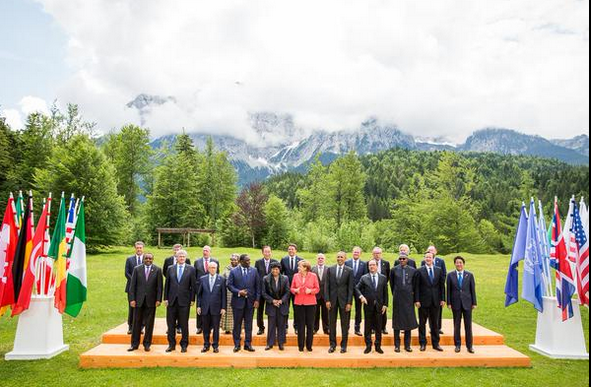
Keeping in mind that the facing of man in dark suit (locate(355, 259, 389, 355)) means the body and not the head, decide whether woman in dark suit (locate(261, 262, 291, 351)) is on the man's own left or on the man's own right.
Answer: on the man's own right

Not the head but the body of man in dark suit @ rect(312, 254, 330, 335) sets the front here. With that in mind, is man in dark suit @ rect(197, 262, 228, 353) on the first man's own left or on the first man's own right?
on the first man's own right

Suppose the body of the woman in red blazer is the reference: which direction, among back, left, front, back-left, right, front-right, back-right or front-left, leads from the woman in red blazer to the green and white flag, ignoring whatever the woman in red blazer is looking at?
right

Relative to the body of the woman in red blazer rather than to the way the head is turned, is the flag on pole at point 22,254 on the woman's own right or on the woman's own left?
on the woman's own right

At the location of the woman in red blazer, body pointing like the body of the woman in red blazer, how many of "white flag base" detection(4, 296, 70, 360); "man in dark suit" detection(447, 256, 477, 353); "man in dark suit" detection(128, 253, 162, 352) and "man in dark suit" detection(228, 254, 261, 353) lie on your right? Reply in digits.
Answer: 3

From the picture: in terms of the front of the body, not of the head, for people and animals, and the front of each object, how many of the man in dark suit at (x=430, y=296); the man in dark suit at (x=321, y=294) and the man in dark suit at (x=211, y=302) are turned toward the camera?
3

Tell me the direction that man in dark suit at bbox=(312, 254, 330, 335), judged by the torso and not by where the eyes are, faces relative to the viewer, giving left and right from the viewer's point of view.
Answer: facing the viewer

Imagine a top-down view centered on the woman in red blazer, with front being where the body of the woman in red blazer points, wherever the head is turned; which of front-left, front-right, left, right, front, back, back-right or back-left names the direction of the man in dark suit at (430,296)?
left

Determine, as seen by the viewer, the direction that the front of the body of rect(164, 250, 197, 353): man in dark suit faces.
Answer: toward the camera

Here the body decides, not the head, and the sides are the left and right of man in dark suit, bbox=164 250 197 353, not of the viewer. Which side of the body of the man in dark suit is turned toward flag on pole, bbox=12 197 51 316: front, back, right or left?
right

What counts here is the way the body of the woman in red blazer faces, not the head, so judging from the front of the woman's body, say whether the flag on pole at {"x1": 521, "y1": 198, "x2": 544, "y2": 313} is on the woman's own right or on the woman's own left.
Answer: on the woman's own left

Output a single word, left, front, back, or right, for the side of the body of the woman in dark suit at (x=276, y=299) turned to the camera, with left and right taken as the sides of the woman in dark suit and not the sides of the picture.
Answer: front

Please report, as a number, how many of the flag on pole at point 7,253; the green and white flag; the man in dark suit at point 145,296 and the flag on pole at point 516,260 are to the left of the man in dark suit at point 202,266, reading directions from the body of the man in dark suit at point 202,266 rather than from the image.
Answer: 1

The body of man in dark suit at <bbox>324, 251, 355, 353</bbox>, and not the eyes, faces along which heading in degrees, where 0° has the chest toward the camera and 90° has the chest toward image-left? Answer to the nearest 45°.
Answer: approximately 0°
